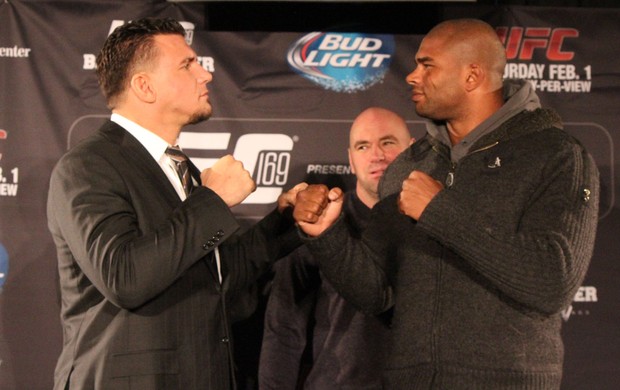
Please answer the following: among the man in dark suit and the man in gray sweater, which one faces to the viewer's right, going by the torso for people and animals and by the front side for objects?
the man in dark suit

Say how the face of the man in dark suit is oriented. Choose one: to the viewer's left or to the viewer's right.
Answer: to the viewer's right

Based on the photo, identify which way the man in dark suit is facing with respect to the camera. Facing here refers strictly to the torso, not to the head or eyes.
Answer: to the viewer's right

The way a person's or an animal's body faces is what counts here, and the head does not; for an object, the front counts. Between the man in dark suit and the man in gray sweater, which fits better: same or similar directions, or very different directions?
very different directions

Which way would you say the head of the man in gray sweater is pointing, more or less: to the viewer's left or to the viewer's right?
to the viewer's left

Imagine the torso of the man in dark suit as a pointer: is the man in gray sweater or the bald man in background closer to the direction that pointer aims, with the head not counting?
the man in gray sweater

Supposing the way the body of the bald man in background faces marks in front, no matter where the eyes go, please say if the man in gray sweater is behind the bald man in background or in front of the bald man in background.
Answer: in front

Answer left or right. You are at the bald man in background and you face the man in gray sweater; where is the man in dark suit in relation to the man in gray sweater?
right

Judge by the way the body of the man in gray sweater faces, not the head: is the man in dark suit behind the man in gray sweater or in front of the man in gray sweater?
in front

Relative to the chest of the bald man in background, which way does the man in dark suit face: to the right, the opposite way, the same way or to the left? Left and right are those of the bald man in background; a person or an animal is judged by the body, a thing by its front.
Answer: to the left

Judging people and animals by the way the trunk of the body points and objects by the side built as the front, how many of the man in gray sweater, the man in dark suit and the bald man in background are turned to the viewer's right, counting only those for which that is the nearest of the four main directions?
1

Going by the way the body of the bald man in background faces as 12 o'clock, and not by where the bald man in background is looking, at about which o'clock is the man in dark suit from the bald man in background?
The man in dark suit is roughly at 1 o'clock from the bald man in background.

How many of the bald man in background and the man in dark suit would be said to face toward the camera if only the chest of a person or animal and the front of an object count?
1

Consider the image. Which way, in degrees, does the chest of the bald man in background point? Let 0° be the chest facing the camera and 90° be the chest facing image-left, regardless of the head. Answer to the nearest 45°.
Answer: approximately 0°

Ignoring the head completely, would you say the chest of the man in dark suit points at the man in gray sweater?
yes

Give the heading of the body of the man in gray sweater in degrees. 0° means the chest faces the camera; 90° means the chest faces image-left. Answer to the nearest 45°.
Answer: approximately 45°
